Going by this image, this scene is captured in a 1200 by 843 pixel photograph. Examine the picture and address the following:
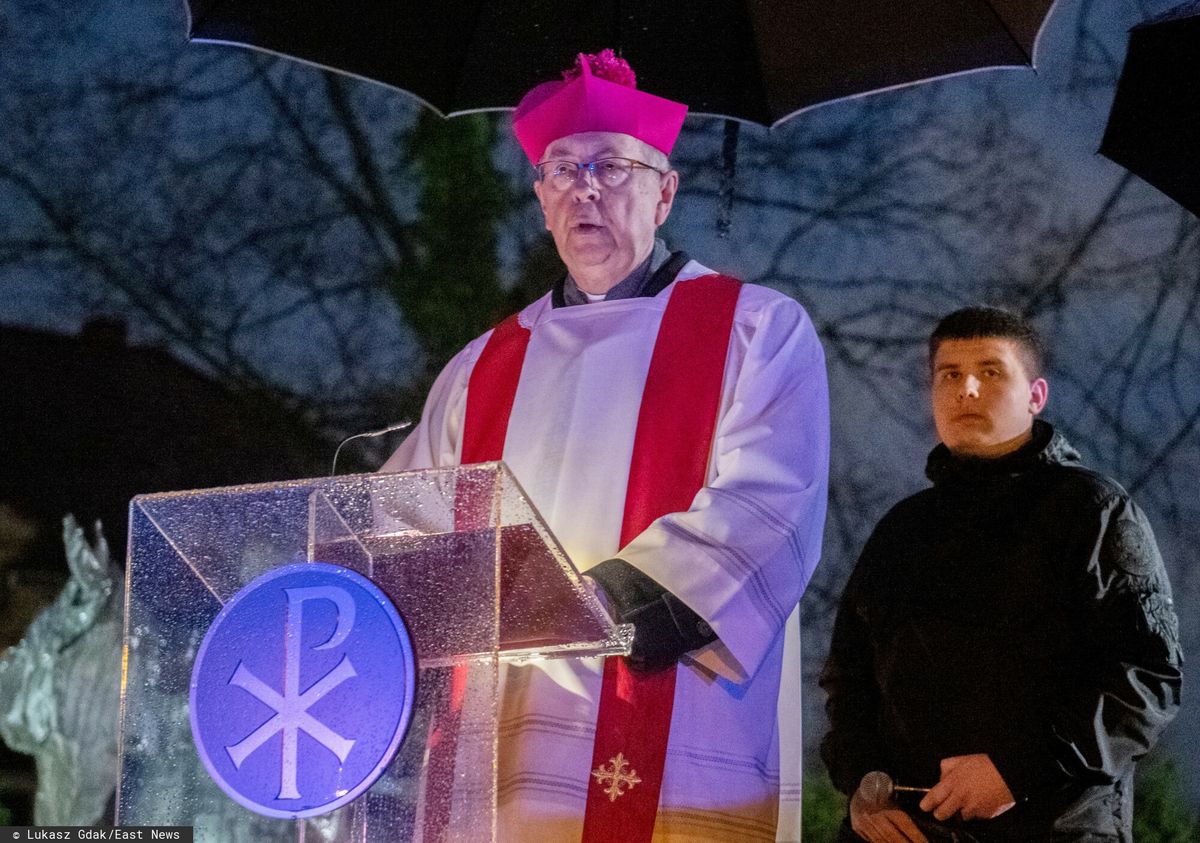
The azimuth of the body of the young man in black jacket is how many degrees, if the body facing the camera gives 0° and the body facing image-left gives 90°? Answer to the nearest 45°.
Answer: approximately 45°

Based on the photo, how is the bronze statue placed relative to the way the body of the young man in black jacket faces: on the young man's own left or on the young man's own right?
on the young man's own right

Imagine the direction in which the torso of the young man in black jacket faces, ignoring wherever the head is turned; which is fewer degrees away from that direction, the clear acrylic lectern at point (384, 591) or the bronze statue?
the clear acrylic lectern
